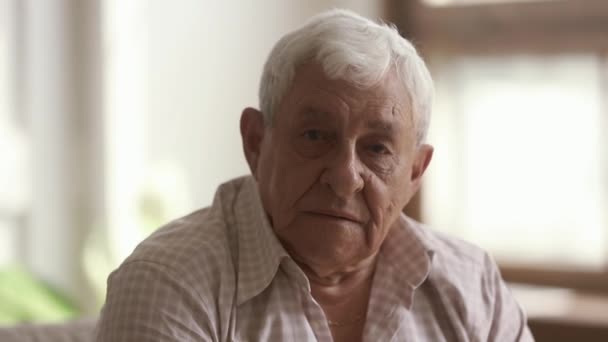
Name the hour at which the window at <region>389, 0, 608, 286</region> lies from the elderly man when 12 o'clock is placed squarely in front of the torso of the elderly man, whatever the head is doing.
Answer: The window is roughly at 7 o'clock from the elderly man.

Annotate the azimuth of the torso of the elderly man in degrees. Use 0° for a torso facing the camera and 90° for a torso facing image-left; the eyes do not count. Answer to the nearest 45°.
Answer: approximately 0°
